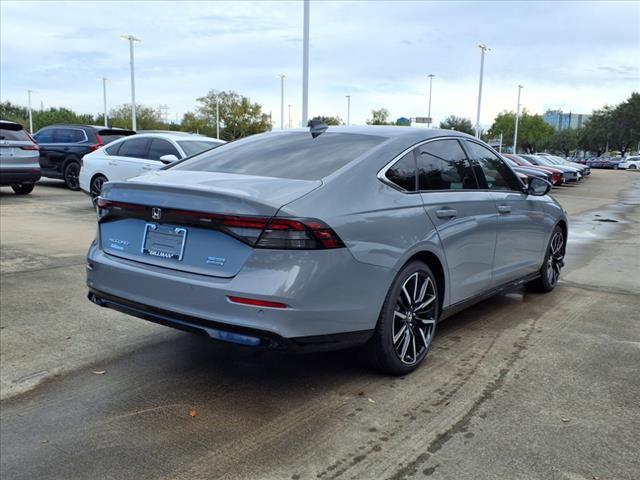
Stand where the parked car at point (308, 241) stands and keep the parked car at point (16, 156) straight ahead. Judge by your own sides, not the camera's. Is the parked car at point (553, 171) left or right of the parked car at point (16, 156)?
right

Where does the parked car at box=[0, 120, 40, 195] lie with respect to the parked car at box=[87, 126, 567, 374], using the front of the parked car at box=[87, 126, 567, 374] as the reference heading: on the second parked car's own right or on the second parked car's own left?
on the second parked car's own left

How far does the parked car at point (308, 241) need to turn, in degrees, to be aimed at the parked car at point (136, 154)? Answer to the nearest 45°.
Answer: approximately 90° to its left

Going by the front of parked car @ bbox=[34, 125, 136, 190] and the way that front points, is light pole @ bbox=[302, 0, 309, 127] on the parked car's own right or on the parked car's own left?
on the parked car's own right

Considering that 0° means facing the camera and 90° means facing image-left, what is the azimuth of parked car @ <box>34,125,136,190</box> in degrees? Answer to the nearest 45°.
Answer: approximately 135°

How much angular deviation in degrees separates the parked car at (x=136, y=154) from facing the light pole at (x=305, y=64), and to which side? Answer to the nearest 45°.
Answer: approximately 90° to its left

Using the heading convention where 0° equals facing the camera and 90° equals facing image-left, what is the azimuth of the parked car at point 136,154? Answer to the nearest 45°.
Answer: approximately 315°

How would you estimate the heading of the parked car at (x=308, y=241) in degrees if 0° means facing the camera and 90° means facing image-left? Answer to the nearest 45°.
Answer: approximately 225°

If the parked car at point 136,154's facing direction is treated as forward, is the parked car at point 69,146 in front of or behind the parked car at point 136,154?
behind
